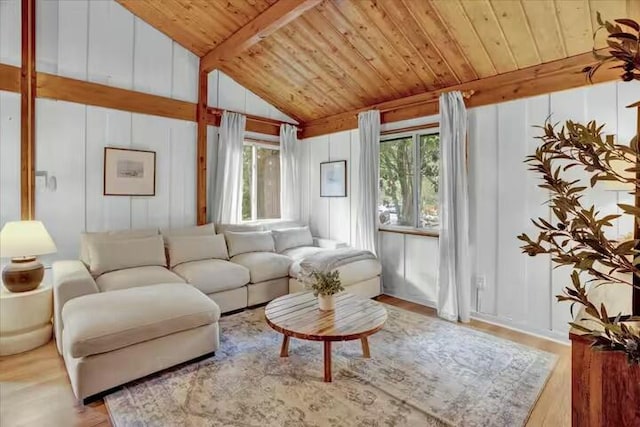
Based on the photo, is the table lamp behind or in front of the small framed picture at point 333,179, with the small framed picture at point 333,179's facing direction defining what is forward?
in front

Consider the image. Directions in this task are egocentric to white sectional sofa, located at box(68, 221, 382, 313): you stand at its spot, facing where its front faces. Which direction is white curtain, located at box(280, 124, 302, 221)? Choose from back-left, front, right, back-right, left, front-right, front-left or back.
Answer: left

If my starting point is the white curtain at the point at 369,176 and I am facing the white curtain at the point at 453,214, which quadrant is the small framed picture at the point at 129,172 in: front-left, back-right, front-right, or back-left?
back-right

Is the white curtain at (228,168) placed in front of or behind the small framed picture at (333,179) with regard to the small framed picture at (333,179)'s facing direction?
in front

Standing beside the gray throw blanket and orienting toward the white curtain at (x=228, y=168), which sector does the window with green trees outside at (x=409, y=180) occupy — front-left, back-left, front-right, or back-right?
back-right

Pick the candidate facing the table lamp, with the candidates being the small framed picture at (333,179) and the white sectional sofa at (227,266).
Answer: the small framed picture

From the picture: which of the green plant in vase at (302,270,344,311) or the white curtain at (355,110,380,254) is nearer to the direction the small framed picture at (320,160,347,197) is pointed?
the green plant in vase

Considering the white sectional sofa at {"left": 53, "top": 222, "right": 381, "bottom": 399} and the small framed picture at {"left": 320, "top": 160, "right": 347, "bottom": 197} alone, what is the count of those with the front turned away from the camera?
0

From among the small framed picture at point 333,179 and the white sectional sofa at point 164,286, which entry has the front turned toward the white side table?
the small framed picture

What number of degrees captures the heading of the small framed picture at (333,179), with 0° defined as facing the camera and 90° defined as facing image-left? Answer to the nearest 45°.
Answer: approximately 45°
